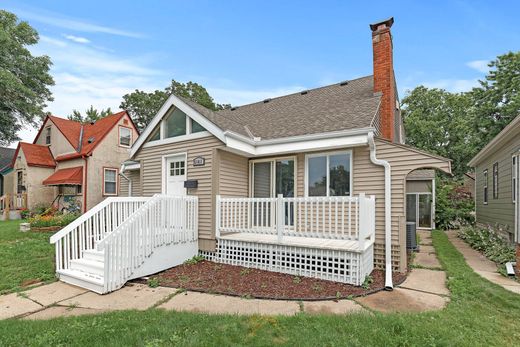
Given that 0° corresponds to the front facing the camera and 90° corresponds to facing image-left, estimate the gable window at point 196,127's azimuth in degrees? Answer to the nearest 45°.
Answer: approximately 45°

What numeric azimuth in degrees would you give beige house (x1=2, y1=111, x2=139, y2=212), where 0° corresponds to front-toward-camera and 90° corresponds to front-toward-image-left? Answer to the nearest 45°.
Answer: approximately 45°

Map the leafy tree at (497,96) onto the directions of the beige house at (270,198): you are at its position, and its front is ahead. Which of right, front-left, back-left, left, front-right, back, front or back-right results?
back

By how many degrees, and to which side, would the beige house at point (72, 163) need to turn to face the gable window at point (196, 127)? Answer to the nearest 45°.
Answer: approximately 45° to its left

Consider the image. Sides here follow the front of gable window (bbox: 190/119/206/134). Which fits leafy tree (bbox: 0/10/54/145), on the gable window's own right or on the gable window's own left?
on the gable window's own right

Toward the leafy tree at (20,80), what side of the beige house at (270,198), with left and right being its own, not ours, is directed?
right

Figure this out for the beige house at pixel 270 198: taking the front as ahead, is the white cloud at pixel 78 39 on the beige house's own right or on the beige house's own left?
on the beige house's own right
